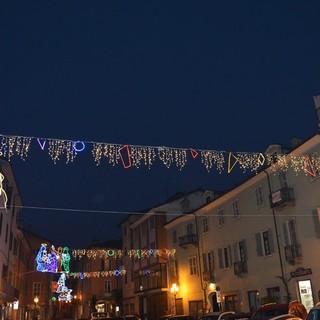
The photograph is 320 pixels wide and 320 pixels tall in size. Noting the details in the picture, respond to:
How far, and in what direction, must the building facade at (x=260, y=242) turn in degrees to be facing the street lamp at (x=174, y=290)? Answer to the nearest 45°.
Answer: approximately 90° to its right

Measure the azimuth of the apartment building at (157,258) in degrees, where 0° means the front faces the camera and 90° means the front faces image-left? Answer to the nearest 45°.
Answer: approximately 45°

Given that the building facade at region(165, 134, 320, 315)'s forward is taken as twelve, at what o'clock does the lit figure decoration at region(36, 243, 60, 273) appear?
The lit figure decoration is roughly at 2 o'clock from the building facade.

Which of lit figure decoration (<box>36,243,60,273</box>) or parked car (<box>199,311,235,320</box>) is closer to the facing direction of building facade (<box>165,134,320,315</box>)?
the parked car

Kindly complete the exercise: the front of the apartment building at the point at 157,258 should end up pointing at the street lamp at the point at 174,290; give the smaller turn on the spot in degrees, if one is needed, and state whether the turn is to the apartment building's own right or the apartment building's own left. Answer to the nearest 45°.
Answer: approximately 45° to the apartment building's own left

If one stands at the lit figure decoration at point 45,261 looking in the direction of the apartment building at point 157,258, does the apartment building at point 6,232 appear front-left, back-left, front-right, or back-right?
back-right
